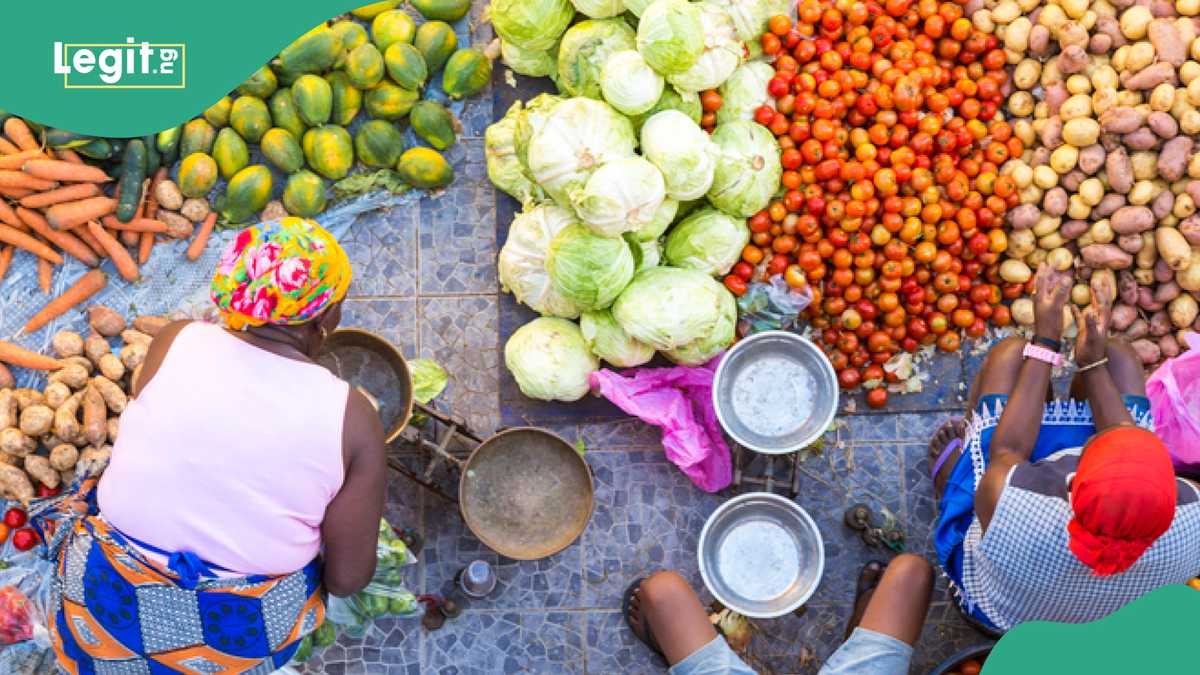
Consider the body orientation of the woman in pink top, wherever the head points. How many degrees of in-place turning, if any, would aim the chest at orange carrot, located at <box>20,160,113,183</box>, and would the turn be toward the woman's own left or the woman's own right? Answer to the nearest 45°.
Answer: approximately 45° to the woman's own left

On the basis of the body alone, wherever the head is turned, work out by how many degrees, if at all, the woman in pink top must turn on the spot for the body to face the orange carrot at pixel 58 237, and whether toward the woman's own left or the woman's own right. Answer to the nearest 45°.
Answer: approximately 45° to the woman's own left

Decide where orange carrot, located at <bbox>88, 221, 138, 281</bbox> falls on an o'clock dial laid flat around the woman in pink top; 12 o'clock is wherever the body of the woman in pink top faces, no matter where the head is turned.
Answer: The orange carrot is roughly at 10 o'clock from the woman in pink top.

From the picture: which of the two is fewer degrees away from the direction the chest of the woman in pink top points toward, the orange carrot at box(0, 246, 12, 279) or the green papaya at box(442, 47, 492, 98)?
the green papaya

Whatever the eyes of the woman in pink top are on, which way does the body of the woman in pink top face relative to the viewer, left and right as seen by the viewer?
facing away from the viewer and to the right of the viewer

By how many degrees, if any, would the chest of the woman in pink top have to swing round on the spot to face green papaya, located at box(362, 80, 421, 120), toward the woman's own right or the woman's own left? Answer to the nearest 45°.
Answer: approximately 45° to the woman's own left

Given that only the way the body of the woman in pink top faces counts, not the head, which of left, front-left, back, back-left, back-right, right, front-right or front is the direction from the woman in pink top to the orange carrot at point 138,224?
front-left

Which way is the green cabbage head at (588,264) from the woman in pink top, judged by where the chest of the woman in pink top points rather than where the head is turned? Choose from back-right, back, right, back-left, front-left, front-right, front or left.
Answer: front

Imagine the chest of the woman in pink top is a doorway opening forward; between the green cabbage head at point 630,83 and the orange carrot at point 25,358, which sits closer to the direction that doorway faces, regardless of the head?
the green cabbage head

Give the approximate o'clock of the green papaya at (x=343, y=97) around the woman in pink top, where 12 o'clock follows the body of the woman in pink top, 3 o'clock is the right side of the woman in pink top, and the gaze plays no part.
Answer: The green papaya is roughly at 11 o'clock from the woman in pink top.

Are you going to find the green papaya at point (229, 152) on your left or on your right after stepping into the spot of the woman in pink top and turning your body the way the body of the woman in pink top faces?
on your left

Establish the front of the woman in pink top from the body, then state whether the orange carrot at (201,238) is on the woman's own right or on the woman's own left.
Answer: on the woman's own left

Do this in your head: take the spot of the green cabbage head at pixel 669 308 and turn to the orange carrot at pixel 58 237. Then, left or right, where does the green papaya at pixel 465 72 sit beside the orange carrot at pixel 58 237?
right

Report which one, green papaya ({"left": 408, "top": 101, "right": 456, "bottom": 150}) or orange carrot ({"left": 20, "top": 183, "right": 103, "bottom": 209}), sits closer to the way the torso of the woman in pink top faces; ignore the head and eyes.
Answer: the green papaya
